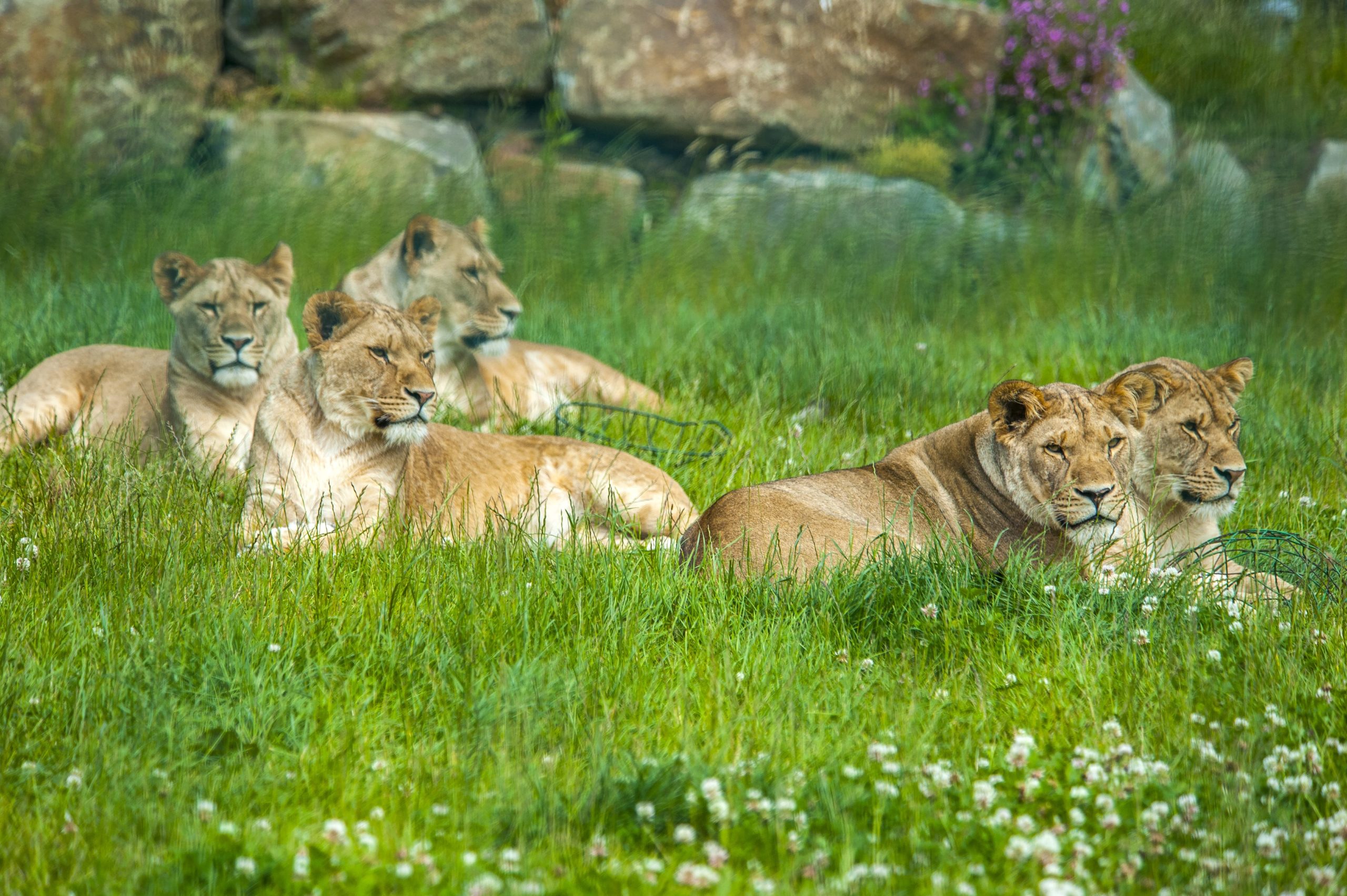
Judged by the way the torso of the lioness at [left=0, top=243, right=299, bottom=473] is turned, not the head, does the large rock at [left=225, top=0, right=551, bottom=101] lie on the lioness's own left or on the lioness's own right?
on the lioness's own left

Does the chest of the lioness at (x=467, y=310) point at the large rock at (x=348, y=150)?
no

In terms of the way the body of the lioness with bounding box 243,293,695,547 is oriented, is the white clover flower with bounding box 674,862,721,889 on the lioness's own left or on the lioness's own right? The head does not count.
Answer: on the lioness's own left

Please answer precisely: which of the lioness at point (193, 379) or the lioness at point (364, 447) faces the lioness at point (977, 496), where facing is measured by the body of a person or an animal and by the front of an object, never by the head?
the lioness at point (193, 379)

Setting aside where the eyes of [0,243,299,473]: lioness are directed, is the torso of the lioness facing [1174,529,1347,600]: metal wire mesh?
yes

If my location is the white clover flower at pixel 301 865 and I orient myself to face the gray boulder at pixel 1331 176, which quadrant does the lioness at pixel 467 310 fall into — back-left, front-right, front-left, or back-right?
front-left

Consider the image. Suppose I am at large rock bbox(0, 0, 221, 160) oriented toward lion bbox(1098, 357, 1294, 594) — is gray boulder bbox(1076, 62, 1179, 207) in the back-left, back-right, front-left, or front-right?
front-left

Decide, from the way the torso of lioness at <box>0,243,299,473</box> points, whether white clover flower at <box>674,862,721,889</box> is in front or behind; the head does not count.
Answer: in front

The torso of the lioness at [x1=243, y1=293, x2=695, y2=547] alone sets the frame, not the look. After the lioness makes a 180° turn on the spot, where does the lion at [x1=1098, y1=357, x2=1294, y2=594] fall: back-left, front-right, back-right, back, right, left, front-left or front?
front-right

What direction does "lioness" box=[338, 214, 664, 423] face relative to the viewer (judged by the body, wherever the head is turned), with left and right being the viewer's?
facing the viewer and to the left of the viewer

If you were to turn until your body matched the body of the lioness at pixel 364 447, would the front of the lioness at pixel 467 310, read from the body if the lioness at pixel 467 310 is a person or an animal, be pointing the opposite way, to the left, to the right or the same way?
the same way

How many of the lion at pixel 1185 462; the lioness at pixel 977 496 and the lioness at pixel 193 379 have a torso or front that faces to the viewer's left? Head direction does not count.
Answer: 0

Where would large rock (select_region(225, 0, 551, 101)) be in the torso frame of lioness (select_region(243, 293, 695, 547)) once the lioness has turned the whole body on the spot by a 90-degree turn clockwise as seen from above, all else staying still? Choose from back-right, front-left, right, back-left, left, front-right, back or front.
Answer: front-right

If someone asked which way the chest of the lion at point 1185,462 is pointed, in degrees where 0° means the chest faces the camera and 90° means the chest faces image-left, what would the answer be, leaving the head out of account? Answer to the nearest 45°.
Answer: approximately 315°

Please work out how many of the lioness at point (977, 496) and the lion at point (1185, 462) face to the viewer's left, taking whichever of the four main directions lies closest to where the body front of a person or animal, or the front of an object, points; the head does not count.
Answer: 0

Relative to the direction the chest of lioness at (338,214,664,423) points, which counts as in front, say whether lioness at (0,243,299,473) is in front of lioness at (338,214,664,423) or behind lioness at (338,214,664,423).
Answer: in front

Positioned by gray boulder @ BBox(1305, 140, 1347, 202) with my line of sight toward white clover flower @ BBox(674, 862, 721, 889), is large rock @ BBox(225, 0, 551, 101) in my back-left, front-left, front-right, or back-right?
front-right
